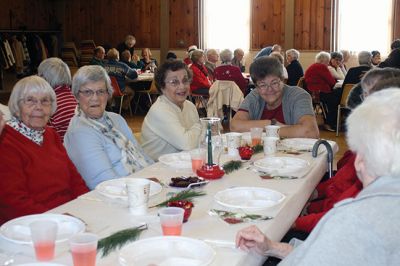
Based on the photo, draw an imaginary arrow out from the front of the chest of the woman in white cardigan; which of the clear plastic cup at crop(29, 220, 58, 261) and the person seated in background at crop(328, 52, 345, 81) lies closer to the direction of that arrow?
the clear plastic cup

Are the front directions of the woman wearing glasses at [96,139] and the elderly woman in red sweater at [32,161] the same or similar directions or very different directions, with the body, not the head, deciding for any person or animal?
same or similar directions

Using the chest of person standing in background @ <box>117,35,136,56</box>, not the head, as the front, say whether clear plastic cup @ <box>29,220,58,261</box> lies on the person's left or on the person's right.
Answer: on the person's right

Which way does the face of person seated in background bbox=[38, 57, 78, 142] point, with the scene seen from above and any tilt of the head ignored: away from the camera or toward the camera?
away from the camera

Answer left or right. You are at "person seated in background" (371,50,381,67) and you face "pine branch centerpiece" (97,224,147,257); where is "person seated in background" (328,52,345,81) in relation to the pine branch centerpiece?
right

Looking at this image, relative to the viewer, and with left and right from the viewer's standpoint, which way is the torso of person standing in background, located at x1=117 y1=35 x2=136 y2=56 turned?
facing the viewer and to the right of the viewer

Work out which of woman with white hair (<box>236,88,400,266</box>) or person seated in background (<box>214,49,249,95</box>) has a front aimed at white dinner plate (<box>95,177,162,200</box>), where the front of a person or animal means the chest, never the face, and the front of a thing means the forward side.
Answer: the woman with white hair

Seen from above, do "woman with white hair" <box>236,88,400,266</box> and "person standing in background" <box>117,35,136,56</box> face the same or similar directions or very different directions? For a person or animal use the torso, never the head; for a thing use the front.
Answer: very different directions

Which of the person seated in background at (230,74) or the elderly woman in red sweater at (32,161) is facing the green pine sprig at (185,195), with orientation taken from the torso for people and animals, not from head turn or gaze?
the elderly woman in red sweater

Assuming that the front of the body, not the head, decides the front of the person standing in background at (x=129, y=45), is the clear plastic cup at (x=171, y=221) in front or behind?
in front

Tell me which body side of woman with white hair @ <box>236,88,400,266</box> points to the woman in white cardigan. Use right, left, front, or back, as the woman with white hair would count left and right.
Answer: front

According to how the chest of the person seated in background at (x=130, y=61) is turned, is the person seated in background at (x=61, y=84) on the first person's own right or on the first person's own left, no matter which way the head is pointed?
on the first person's own right

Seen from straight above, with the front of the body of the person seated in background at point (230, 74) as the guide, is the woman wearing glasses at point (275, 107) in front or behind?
behind

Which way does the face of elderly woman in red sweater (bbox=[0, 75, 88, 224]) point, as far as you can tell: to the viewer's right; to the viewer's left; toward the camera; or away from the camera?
toward the camera

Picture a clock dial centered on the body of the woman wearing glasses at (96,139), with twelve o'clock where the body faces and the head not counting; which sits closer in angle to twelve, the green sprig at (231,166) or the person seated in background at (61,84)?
the green sprig
